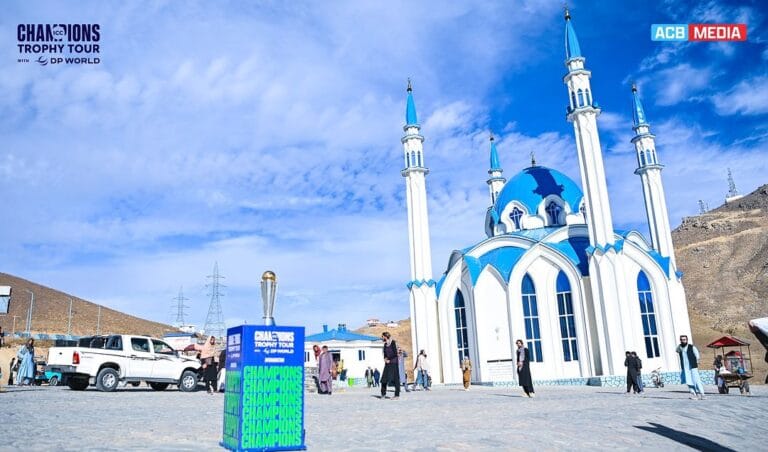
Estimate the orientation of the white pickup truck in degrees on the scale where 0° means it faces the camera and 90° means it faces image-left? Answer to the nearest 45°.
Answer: approximately 225°

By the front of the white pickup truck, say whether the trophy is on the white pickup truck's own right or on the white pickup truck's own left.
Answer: on the white pickup truck's own right

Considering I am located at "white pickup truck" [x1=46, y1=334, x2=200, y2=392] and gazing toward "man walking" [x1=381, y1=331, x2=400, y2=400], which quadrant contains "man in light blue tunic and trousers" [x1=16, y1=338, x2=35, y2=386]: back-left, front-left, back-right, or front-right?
back-left

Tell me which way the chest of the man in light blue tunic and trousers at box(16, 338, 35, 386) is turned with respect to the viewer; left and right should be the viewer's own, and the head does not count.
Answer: facing to the right of the viewer
